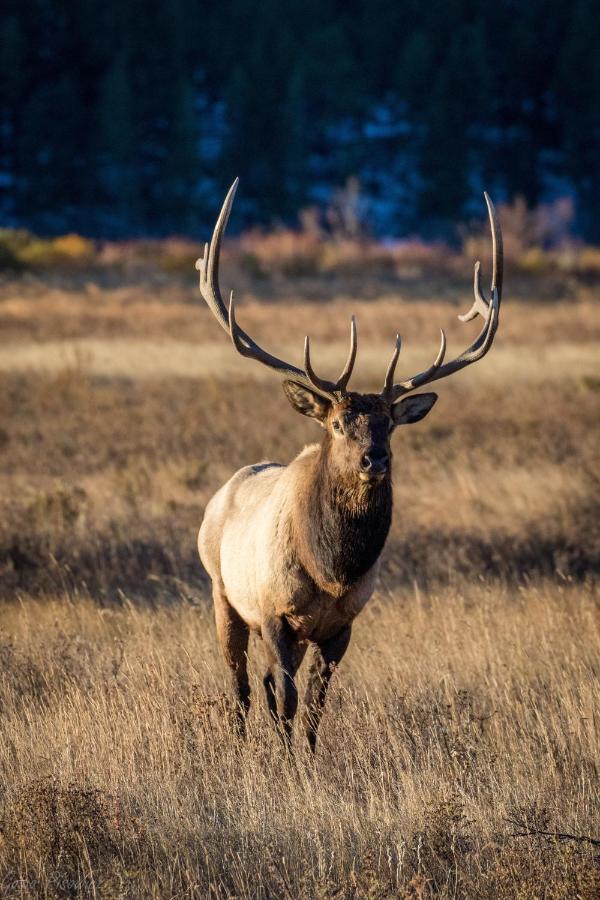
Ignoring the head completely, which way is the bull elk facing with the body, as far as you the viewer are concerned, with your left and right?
facing the viewer and to the right of the viewer
